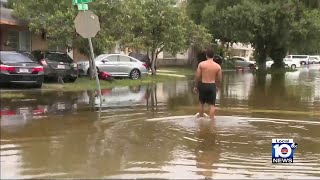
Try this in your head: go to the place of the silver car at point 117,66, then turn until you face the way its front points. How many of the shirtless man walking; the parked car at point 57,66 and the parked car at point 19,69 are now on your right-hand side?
0

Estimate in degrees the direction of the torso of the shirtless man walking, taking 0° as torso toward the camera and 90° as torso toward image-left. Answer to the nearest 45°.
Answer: approximately 180°

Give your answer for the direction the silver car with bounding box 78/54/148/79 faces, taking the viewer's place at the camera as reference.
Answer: facing to the left of the viewer

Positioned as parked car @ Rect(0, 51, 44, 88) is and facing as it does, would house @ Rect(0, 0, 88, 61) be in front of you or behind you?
in front

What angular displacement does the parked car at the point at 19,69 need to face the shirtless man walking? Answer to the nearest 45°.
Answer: approximately 135° to its right

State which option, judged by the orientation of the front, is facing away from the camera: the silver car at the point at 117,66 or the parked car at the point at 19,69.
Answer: the parked car

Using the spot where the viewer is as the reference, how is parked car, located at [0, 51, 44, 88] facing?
facing away from the viewer

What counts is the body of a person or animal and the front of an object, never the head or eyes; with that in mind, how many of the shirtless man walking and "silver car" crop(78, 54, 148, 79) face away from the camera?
1

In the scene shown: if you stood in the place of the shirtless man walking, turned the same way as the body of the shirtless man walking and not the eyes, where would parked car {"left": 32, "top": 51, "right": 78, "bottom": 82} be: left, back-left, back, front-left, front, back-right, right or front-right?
front-left

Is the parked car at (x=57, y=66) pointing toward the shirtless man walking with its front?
no

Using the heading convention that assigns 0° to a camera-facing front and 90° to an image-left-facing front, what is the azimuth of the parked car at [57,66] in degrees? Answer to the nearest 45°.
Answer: approximately 135°

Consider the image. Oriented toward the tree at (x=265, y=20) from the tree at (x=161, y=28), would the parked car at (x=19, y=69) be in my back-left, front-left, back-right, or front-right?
back-right
